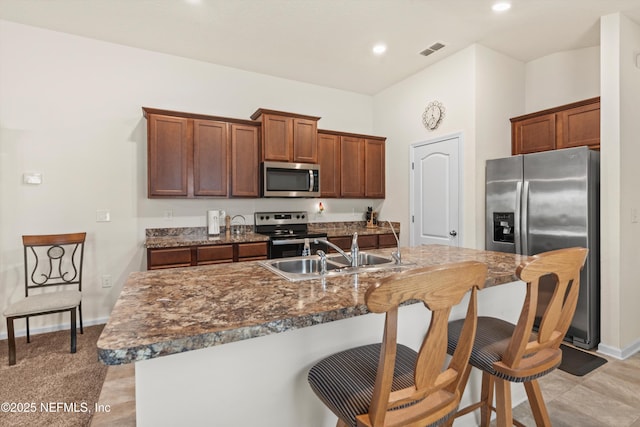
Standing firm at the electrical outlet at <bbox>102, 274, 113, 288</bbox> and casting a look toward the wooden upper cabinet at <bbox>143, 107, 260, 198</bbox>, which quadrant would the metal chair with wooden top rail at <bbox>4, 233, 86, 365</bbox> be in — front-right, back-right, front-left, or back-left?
back-right

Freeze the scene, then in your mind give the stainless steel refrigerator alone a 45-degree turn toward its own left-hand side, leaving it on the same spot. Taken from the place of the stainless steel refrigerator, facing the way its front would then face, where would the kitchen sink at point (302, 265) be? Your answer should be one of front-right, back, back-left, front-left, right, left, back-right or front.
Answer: front-right

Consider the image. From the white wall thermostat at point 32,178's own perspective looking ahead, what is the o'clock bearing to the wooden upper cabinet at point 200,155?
The wooden upper cabinet is roughly at 10 o'clock from the white wall thermostat.

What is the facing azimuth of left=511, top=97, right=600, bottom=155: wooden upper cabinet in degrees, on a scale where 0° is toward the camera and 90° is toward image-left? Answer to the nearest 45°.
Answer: approximately 45°

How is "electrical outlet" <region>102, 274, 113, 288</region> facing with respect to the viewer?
toward the camera

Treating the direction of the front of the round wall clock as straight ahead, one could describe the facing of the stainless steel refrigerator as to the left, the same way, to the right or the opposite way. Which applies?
the same way

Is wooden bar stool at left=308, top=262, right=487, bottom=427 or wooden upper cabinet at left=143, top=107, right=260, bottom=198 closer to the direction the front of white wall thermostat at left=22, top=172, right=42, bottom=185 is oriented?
the wooden bar stool

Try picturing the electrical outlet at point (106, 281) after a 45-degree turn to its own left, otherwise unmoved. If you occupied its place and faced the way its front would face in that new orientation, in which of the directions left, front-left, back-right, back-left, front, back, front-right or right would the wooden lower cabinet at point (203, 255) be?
front

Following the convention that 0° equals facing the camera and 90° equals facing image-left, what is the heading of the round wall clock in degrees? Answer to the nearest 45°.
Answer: approximately 45°

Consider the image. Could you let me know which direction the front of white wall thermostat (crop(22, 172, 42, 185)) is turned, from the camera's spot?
facing the viewer

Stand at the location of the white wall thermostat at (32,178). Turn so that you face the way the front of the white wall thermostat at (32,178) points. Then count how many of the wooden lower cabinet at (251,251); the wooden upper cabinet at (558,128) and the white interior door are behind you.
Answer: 0

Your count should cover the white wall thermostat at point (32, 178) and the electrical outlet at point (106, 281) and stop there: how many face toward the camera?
2

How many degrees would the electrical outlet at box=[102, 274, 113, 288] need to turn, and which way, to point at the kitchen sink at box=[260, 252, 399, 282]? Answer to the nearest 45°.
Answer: approximately 45° to its left
